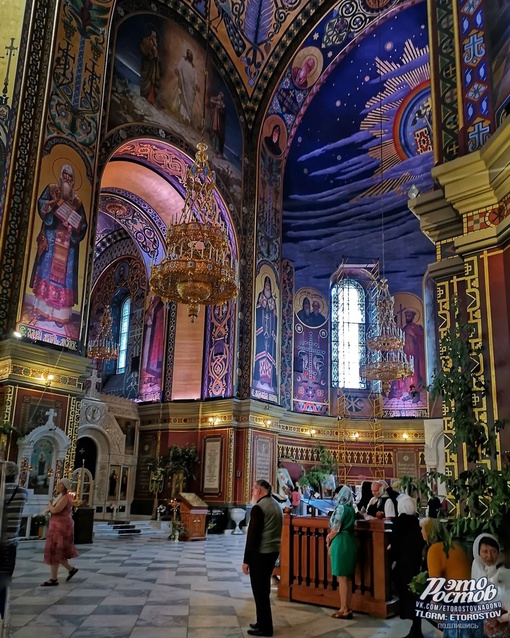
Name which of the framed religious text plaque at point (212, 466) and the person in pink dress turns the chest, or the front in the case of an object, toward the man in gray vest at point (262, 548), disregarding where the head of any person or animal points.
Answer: the framed religious text plaque

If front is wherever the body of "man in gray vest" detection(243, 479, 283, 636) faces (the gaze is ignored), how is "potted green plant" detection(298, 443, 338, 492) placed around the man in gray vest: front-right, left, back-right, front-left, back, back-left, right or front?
front-right

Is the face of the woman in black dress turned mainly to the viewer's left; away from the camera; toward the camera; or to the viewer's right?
away from the camera

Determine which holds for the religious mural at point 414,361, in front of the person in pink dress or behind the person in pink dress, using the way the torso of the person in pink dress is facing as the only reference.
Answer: behind

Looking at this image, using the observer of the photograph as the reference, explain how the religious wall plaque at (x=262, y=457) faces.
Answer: facing the viewer and to the right of the viewer

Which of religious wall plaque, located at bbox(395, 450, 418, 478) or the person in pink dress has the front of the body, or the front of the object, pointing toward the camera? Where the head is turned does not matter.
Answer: the religious wall plaque

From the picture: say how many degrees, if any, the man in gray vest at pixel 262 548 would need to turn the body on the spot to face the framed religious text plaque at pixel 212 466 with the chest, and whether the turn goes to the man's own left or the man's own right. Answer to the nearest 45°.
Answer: approximately 45° to the man's own right

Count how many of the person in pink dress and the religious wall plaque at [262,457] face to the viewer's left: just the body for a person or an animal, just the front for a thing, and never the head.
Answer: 1

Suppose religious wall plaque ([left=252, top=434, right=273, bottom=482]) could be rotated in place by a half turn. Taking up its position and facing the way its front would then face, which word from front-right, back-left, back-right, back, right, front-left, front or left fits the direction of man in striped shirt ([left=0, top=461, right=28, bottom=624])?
back-left

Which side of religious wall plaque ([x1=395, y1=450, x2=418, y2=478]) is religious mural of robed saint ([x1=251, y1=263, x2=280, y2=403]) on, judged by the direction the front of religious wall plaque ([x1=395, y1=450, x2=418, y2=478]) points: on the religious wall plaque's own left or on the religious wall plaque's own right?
on the religious wall plaque's own right

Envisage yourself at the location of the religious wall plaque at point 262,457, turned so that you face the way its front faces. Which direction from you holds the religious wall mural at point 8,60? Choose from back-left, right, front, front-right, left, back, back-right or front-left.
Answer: right

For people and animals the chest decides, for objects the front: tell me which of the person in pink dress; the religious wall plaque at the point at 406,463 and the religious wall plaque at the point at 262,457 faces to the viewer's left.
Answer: the person in pink dress

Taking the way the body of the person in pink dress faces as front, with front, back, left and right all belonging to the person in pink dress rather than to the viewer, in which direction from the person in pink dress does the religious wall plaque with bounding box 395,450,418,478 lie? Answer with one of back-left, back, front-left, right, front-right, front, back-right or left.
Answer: back-right

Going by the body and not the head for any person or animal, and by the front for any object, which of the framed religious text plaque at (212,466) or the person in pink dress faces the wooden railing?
the framed religious text plaque

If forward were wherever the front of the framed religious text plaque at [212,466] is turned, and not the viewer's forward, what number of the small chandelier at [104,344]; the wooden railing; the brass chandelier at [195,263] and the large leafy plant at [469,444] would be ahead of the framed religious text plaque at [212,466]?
3
